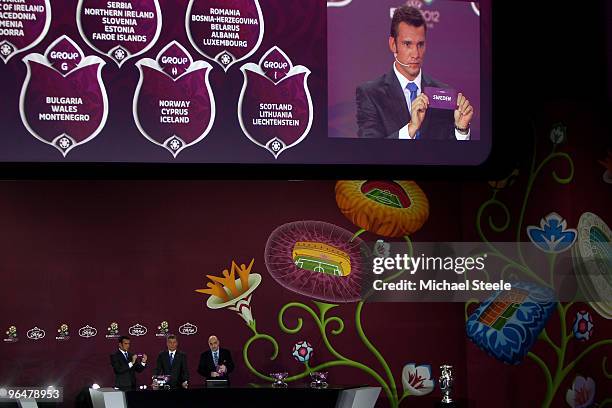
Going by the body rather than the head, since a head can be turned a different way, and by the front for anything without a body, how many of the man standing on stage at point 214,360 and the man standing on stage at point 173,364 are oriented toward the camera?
2
